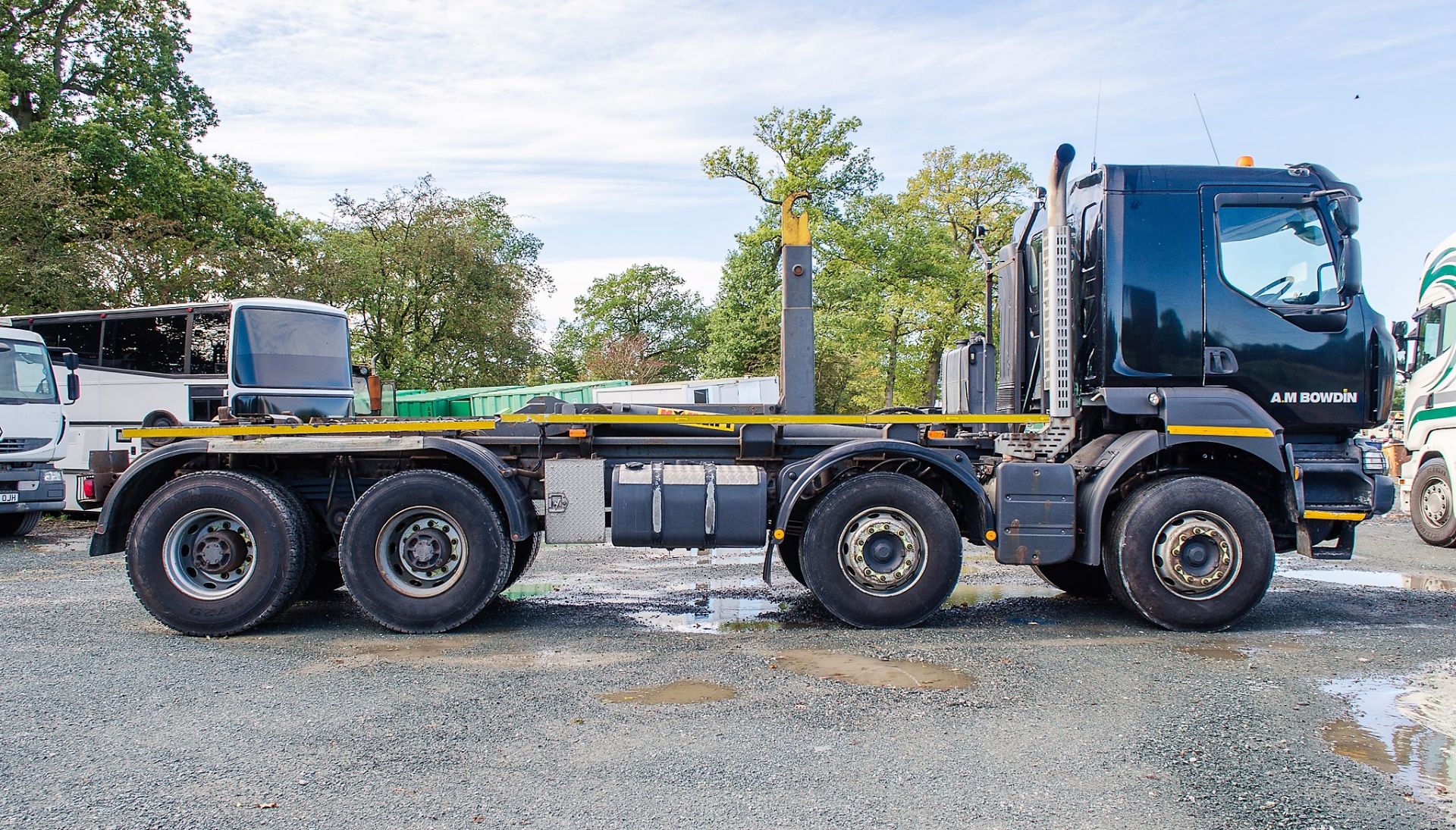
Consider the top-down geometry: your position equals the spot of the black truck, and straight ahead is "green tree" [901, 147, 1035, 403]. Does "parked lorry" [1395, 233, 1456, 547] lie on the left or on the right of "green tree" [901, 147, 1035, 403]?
right

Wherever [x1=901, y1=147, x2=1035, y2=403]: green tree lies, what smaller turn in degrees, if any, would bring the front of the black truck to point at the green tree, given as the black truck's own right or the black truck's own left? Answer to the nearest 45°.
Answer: approximately 90° to the black truck's own left

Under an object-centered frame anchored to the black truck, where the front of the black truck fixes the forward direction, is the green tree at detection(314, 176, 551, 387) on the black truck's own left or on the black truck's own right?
on the black truck's own left

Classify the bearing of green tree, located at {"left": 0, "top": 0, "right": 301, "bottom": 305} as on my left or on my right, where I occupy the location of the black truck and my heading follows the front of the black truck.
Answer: on my left

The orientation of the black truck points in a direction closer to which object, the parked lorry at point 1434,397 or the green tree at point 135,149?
the parked lorry

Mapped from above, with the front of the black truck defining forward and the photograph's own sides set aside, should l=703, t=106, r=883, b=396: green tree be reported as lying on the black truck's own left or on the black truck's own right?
on the black truck's own left

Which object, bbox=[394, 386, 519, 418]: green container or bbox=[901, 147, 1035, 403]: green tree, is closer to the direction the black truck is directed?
the green tree

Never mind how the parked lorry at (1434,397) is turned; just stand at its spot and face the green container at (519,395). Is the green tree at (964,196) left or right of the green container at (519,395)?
right

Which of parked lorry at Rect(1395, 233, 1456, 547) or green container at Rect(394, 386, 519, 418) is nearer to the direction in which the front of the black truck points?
the parked lorry

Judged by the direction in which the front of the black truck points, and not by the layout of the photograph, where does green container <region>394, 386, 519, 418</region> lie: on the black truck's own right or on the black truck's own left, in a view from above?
on the black truck's own left

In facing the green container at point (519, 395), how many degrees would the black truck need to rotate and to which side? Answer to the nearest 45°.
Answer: approximately 90° to its left

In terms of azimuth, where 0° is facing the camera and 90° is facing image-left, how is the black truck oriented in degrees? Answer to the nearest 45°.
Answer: approximately 270°
